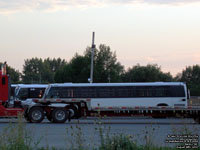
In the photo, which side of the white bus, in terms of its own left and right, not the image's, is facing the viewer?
left
